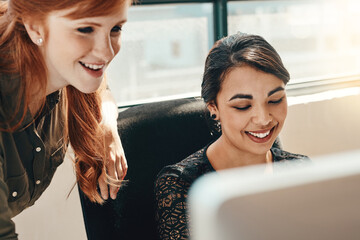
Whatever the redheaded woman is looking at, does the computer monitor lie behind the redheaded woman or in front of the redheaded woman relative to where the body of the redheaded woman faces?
in front

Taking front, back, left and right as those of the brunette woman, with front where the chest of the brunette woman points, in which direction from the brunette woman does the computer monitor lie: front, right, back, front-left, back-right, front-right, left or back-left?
front-right

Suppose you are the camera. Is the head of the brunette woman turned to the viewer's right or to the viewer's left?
to the viewer's right

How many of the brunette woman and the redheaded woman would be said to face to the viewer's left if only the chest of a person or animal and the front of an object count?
0

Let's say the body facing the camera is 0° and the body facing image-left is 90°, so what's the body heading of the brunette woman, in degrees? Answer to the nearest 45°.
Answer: approximately 315°

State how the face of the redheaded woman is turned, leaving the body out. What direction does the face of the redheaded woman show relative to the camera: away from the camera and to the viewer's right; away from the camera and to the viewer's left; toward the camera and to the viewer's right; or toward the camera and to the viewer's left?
toward the camera and to the viewer's right

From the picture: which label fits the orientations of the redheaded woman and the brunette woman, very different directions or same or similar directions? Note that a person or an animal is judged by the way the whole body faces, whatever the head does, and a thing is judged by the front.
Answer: same or similar directions

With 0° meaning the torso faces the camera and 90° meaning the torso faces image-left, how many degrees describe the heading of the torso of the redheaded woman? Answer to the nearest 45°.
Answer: approximately 315°
